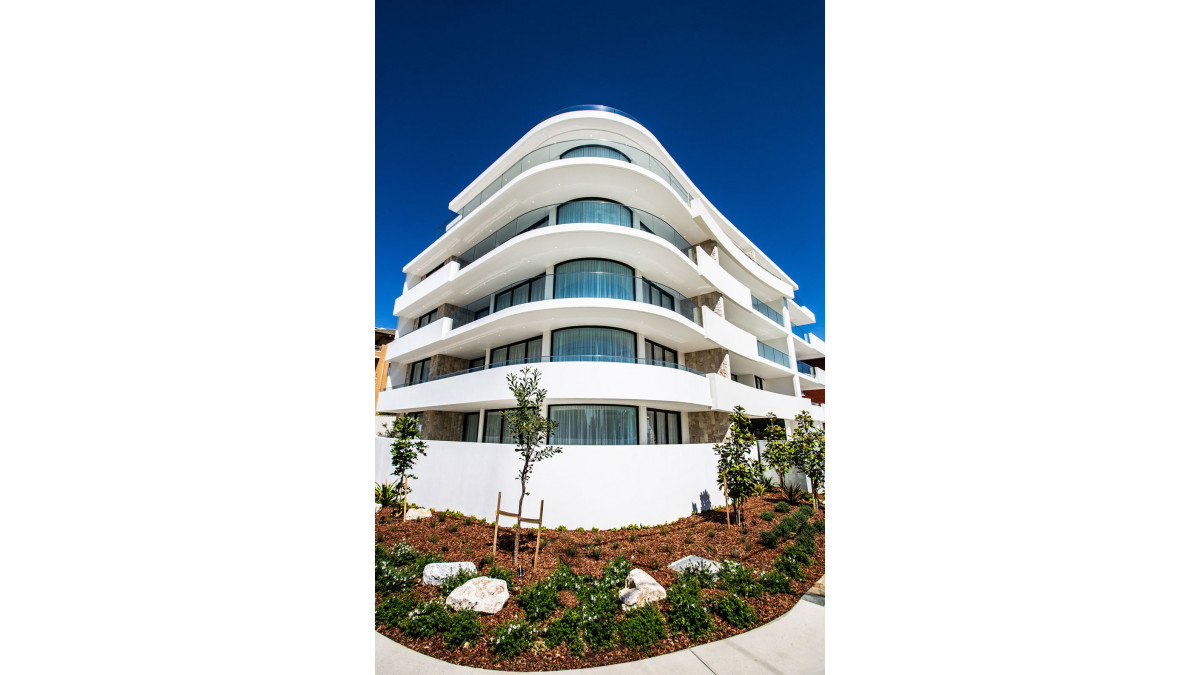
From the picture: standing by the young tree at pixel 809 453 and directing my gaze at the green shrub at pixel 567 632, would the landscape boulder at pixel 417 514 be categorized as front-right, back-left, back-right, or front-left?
front-right
